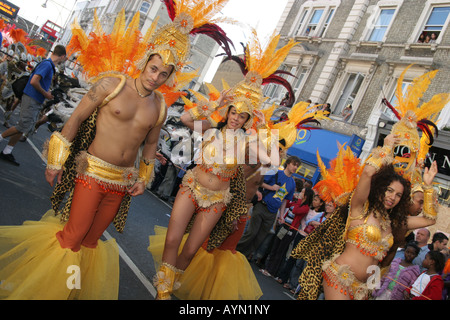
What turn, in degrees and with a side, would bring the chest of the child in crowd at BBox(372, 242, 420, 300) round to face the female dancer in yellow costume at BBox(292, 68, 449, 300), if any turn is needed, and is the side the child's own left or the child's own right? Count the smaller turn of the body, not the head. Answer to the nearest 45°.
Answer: approximately 45° to the child's own left

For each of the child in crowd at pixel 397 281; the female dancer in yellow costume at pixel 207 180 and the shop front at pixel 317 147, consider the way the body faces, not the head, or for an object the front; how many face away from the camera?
0

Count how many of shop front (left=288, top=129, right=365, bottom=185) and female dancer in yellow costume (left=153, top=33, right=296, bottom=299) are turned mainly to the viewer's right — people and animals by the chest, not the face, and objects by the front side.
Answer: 0

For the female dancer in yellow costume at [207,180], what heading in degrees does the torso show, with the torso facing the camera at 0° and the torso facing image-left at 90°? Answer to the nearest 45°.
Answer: approximately 0°

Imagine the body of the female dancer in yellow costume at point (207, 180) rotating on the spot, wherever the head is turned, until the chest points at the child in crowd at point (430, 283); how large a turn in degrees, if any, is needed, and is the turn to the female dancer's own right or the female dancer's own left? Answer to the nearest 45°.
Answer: approximately 135° to the female dancer's own left

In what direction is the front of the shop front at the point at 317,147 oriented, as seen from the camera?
facing the viewer and to the left of the viewer

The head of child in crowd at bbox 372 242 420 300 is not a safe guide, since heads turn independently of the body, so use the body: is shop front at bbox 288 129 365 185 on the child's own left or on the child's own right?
on the child's own right

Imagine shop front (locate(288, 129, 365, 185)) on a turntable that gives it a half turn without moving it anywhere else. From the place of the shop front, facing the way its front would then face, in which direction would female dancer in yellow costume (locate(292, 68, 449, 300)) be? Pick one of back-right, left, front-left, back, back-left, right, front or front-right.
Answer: back-right

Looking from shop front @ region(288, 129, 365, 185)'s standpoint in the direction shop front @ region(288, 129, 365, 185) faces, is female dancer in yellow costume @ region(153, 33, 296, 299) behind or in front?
in front
